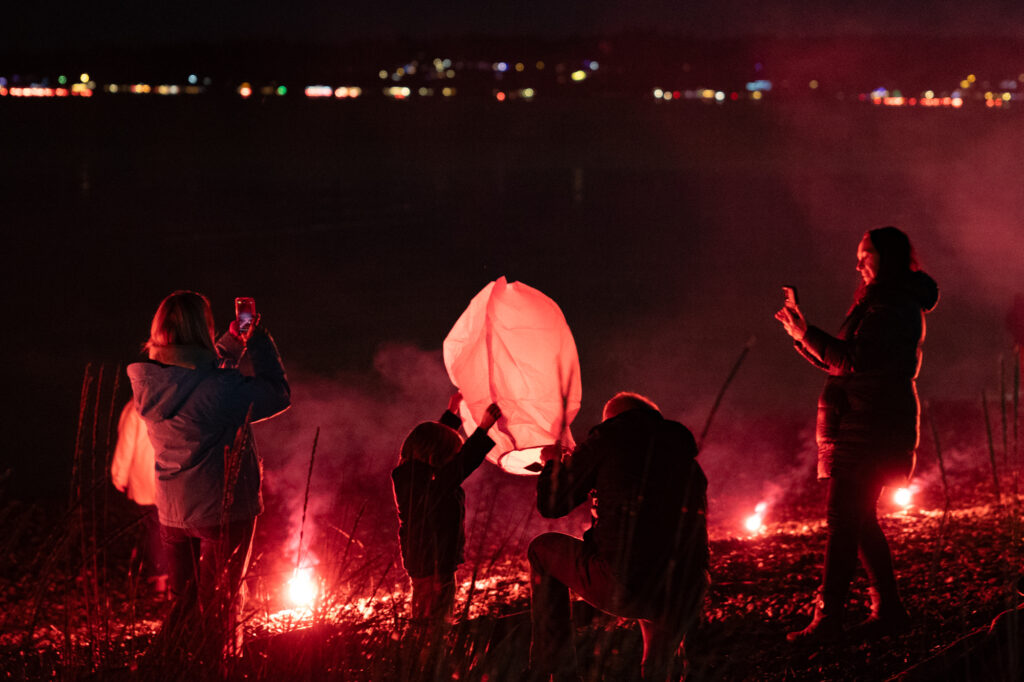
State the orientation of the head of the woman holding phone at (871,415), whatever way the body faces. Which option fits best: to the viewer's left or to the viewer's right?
to the viewer's left

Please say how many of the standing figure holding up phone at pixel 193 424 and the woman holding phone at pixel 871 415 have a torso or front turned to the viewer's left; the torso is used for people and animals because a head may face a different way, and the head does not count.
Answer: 1

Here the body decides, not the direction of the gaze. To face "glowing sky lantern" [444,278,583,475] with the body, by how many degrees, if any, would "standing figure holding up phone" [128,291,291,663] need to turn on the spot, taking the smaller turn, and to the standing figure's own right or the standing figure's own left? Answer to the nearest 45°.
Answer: approximately 45° to the standing figure's own right

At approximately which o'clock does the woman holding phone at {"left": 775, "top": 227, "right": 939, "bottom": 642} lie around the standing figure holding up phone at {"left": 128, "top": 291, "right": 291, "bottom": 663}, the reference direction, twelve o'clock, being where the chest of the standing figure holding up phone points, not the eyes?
The woman holding phone is roughly at 2 o'clock from the standing figure holding up phone.

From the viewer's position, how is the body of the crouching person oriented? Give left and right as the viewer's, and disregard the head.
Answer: facing away from the viewer and to the left of the viewer

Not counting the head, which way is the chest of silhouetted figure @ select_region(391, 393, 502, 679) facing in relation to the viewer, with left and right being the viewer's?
facing away from the viewer and to the right of the viewer

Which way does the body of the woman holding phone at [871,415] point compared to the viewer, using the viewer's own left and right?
facing to the left of the viewer

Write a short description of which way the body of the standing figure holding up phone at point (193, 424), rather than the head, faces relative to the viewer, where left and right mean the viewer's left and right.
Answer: facing away from the viewer and to the right of the viewer
